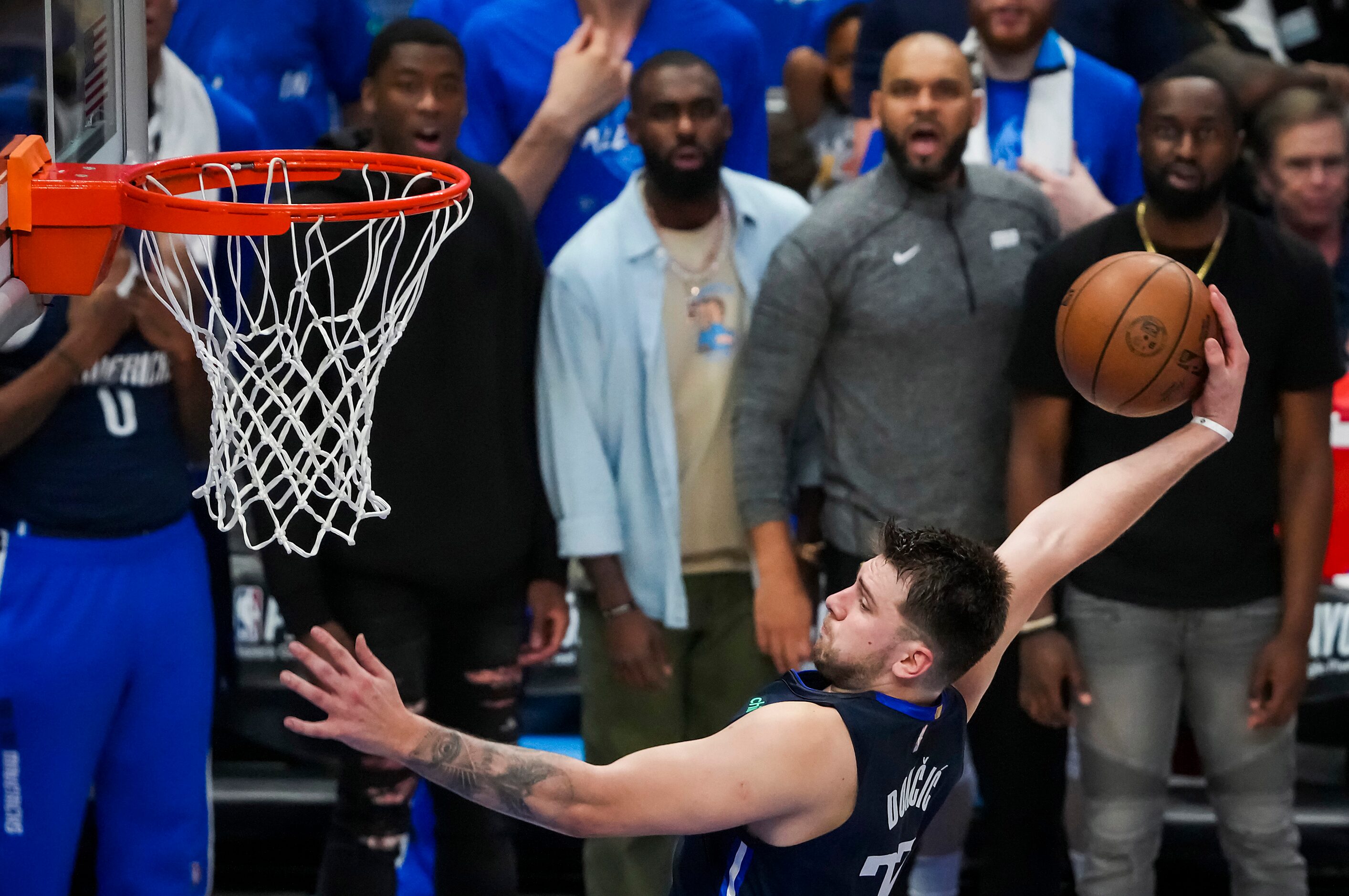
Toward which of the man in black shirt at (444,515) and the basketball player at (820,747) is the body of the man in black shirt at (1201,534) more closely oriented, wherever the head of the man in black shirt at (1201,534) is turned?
the basketball player

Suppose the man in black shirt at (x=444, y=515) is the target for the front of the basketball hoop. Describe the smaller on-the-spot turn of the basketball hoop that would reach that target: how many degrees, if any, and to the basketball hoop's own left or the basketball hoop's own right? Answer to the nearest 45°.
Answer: approximately 45° to the basketball hoop's own left

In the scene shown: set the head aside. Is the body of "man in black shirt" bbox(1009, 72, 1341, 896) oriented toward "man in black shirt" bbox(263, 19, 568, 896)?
no

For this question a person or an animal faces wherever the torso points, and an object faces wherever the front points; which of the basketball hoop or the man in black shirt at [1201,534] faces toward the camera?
the man in black shirt

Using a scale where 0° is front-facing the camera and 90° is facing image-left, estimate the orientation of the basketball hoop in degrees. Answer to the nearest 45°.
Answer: approximately 270°

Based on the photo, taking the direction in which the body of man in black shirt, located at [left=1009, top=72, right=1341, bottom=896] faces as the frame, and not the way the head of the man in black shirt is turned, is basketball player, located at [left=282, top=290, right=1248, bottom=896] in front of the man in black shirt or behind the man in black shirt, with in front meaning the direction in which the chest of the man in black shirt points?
in front

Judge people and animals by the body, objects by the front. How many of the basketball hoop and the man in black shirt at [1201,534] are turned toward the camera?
1

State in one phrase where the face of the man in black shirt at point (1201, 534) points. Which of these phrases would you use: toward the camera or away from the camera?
toward the camera

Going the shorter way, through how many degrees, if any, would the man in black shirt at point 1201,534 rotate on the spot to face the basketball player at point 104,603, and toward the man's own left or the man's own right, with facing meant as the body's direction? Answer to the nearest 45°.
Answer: approximately 90° to the man's own right

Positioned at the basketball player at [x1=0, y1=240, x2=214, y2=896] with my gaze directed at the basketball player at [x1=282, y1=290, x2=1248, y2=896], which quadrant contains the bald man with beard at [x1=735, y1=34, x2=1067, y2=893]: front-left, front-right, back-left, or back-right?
front-left

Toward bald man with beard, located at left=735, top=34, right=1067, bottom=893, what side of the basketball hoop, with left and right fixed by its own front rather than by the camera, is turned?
left

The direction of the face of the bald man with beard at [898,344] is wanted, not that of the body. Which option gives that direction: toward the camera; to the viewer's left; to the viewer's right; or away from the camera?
toward the camera

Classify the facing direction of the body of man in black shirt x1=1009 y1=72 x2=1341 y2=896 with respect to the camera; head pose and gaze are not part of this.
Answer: toward the camera
